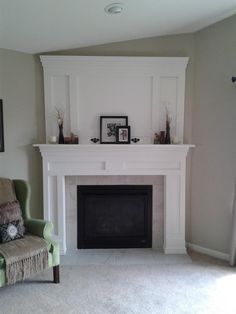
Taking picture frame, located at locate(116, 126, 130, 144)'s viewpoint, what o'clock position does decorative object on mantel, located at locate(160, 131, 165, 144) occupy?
The decorative object on mantel is roughly at 9 o'clock from the picture frame.

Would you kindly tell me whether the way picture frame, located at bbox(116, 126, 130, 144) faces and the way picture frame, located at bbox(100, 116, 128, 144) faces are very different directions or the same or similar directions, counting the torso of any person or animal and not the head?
same or similar directions

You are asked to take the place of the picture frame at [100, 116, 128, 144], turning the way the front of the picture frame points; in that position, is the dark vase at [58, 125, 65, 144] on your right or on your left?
on your right

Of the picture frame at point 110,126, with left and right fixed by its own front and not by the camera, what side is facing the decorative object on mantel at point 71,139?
right

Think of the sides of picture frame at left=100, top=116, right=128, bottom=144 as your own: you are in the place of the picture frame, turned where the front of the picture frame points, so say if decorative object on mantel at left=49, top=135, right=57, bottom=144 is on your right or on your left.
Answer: on your right

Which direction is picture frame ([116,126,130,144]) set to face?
toward the camera

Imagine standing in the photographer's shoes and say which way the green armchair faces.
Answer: facing the viewer and to the right of the viewer

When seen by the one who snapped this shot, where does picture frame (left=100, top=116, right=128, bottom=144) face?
facing the viewer
